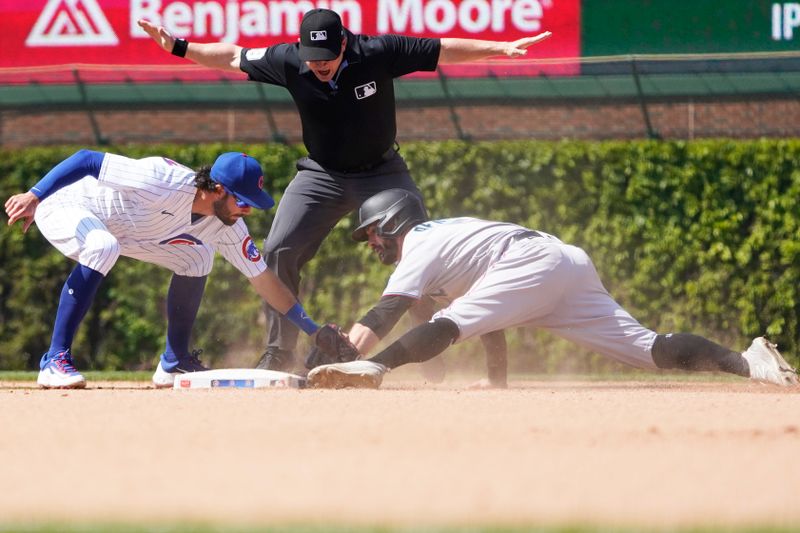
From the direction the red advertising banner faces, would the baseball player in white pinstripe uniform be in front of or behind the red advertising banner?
in front

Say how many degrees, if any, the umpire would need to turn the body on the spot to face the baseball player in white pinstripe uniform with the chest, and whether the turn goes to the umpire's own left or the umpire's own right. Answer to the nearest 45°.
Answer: approximately 45° to the umpire's own right

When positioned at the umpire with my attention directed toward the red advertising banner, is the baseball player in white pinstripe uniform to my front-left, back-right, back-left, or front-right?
back-left

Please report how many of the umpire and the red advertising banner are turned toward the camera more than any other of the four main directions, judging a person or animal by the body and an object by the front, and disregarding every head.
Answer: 2

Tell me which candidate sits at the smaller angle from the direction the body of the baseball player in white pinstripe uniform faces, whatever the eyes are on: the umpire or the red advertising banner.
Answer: the umpire

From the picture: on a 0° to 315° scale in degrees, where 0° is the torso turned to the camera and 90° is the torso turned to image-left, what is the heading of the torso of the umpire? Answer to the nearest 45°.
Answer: approximately 0°

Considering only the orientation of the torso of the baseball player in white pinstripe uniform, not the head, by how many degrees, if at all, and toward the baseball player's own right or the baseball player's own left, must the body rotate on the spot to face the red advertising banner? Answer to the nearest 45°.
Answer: approximately 135° to the baseball player's own left

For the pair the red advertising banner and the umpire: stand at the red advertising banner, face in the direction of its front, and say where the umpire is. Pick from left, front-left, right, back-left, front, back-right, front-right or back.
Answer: front

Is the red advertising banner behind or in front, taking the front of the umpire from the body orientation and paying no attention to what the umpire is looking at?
behind

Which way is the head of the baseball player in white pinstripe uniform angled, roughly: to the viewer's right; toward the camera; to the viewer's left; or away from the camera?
to the viewer's right

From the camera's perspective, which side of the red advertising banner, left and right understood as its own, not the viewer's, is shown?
front

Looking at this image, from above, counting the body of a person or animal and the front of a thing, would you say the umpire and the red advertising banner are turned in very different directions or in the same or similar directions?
same or similar directions

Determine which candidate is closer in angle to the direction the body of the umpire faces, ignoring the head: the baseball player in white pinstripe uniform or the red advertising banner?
the baseball player in white pinstripe uniform
